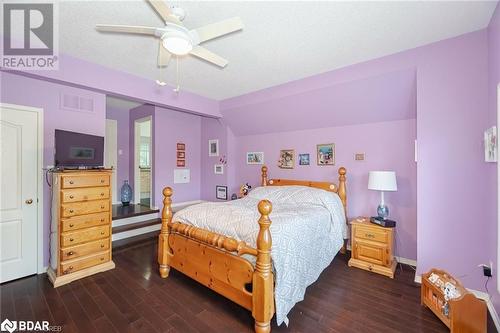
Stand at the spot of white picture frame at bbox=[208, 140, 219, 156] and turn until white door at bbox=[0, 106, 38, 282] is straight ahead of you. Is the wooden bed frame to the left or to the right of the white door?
left

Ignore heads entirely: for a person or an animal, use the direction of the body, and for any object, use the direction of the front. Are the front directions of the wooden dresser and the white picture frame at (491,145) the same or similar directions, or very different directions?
very different directions

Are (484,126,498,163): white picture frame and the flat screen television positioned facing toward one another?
yes

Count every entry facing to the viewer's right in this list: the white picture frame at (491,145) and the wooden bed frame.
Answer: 0

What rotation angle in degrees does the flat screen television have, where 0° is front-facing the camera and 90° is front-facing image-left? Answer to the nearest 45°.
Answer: approximately 315°

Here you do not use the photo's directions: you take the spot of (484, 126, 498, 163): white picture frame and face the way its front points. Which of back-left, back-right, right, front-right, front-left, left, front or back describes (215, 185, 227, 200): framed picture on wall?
front-right

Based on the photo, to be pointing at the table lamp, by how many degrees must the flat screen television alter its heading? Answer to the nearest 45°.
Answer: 0° — it already faces it

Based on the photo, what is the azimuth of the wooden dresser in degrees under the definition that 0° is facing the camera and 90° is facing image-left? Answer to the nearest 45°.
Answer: approximately 315°

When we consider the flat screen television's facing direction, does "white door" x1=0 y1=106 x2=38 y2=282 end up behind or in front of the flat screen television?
behind

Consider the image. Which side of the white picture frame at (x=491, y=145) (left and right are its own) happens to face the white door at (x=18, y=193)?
front

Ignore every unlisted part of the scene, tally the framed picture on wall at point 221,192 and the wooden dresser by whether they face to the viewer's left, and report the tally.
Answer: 0

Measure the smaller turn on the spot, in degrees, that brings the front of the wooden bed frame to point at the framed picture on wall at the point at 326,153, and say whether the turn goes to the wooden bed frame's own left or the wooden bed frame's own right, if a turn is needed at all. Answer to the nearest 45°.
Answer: approximately 180°

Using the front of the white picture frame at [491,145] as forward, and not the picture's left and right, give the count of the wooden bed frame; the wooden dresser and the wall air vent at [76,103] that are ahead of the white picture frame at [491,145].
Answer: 3
